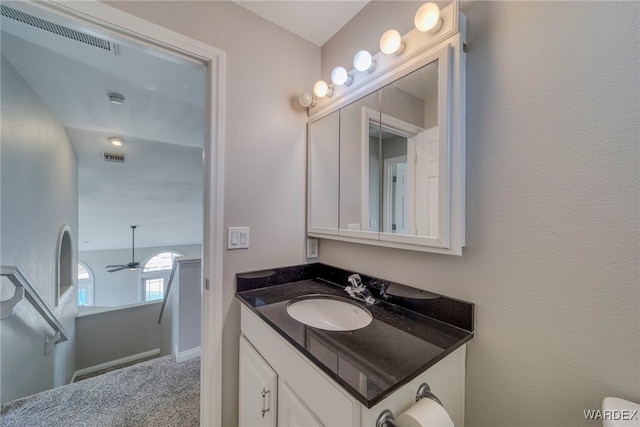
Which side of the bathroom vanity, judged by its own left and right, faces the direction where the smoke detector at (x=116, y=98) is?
right

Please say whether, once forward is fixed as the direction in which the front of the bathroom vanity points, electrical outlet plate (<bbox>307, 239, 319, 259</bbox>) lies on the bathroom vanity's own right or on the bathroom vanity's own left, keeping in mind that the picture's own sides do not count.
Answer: on the bathroom vanity's own right

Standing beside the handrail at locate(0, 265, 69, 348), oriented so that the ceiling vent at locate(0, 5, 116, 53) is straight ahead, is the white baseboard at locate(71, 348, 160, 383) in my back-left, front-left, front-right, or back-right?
back-left

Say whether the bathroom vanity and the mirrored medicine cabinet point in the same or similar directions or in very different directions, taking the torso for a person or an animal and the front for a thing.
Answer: same or similar directions

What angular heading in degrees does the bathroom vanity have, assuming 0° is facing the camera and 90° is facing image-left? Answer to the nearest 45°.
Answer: approximately 45°

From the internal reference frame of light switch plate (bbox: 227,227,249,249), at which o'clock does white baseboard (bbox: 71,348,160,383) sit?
The white baseboard is roughly at 5 o'clock from the light switch plate.

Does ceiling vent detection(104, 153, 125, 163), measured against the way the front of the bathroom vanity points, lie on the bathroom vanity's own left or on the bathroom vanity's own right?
on the bathroom vanity's own right

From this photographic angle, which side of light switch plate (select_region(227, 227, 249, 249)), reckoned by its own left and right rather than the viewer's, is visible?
front

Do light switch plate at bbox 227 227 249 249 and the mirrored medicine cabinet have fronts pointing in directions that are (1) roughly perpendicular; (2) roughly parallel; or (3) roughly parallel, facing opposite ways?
roughly perpendicular

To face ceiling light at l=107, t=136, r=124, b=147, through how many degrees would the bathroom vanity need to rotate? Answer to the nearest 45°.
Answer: approximately 90° to its right

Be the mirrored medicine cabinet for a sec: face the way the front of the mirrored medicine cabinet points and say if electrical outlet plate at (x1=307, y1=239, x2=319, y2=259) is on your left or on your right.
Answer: on your right

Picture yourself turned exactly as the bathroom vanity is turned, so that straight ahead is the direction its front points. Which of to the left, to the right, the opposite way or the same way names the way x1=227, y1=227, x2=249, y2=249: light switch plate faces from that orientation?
to the left

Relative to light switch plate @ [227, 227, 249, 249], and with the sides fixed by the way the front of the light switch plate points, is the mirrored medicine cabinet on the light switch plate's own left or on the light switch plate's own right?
on the light switch plate's own left

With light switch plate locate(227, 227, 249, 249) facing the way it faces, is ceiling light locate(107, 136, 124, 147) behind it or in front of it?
behind

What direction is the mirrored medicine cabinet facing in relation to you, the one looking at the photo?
facing the viewer and to the left of the viewer
